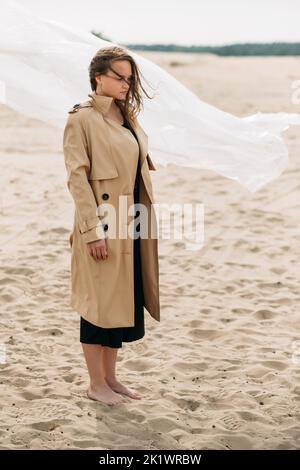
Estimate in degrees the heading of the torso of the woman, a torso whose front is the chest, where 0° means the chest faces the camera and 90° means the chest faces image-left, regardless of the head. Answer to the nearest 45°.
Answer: approximately 315°
